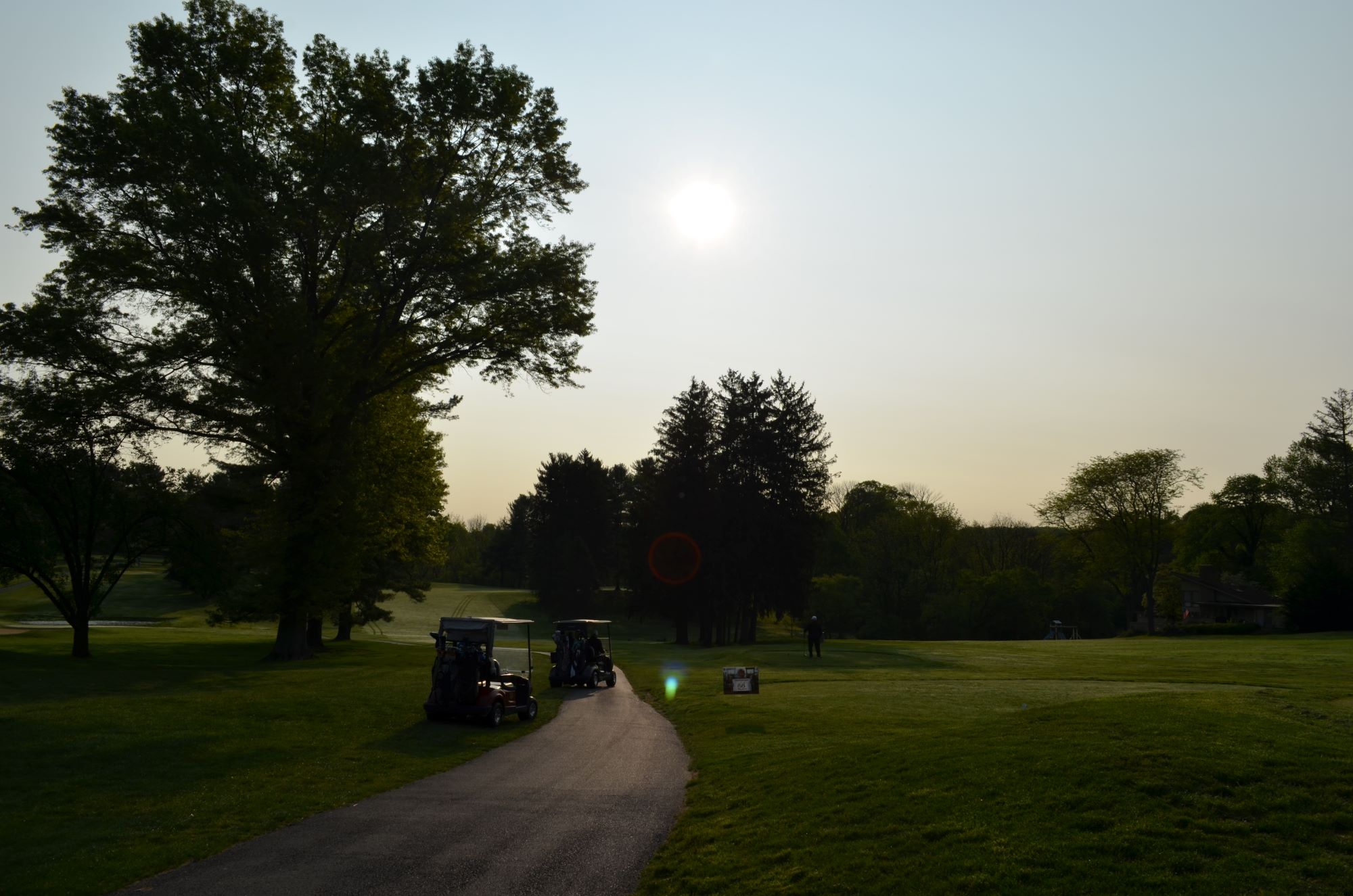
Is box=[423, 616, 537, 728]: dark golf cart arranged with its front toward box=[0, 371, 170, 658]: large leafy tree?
no

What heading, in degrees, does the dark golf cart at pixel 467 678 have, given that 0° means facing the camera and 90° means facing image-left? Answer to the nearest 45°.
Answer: approximately 225°

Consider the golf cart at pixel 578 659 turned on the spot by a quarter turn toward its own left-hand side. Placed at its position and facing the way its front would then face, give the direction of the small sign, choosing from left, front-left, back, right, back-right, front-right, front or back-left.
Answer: back

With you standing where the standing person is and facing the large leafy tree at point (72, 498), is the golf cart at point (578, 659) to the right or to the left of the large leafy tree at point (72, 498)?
left

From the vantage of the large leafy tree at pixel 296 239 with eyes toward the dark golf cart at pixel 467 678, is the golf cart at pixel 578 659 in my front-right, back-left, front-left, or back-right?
front-left

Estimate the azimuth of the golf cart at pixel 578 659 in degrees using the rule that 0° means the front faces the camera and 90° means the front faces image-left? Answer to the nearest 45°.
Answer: approximately 225°

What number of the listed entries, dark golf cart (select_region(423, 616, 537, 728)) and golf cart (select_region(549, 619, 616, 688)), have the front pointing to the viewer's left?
0

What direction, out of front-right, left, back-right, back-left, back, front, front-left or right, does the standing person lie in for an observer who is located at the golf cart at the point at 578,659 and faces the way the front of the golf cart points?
front

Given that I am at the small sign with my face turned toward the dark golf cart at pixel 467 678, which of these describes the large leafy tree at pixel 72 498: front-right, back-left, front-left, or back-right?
front-right

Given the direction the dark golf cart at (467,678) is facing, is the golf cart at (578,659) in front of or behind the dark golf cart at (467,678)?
in front

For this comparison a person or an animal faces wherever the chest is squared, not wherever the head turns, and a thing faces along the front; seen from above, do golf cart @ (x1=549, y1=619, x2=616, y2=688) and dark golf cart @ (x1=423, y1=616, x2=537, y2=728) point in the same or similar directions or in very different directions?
same or similar directions

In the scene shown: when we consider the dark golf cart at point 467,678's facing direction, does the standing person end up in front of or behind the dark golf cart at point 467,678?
in front

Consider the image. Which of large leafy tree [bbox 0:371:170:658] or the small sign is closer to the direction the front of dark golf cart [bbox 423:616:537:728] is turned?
the small sign
